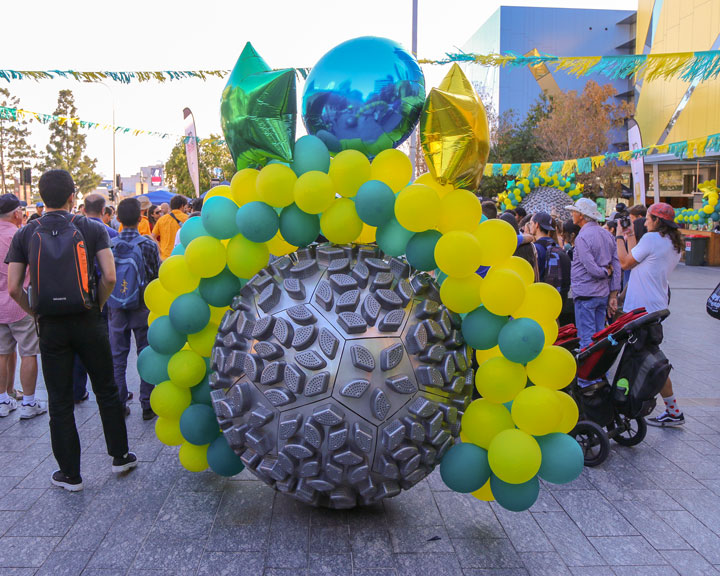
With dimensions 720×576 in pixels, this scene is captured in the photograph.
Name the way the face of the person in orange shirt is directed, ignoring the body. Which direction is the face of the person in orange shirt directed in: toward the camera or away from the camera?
away from the camera

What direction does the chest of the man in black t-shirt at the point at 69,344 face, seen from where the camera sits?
away from the camera

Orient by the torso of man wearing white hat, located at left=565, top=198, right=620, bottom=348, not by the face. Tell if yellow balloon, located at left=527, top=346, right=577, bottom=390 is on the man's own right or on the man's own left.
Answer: on the man's own left

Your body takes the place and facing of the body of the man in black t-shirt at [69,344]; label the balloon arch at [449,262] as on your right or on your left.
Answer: on your right

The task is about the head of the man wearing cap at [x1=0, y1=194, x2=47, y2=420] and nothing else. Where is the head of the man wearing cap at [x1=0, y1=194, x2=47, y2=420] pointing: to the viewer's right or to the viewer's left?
to the viewer's right

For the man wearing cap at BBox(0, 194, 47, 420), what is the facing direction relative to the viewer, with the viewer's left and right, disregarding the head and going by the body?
facing away from the viewer and to the right of the viewer

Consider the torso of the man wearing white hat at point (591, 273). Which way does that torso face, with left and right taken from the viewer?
facing away from the viewer and to the left of the viewer
